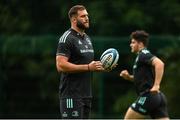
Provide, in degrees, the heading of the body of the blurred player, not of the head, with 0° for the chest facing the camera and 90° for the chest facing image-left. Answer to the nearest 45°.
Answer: approximately 90°

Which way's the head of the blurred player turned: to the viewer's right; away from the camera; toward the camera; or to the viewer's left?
to the viewer's left
